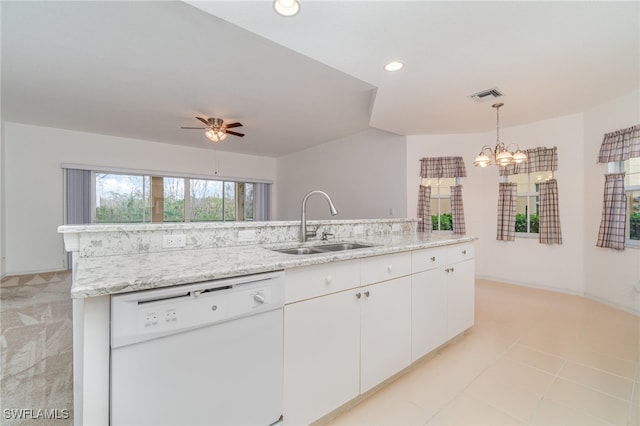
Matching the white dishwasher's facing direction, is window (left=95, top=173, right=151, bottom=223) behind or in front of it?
behind

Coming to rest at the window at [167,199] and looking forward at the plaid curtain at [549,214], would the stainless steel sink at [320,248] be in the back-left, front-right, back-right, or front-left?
front-right

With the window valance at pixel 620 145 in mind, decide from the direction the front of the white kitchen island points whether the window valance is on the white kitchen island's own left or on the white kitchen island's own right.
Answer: on the white kitchen island's own left

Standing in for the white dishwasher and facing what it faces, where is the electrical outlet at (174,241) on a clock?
The electrical outlet is roughly at 7 o'clock from the white dishwasher.

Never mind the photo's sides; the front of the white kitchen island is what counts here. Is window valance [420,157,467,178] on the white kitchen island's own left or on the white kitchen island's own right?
on the white kitchen island's own left

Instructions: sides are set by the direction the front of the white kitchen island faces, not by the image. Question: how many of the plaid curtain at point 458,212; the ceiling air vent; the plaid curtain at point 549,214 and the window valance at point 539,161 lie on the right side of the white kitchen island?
0

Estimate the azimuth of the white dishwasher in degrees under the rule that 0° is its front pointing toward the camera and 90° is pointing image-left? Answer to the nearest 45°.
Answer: approximately 315°

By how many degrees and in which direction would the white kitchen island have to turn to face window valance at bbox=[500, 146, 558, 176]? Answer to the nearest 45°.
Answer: approximately 90° to its left

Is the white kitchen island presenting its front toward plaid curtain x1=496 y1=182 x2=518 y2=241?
no

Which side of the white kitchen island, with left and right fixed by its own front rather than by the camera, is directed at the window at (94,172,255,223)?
back

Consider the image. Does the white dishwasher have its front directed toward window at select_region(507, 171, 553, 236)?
no
